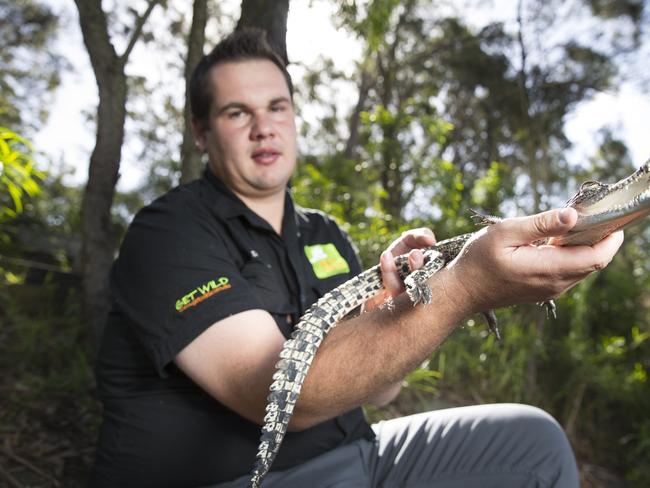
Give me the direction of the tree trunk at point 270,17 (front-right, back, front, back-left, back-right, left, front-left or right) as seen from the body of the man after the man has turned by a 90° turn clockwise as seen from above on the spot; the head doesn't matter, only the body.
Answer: back-right

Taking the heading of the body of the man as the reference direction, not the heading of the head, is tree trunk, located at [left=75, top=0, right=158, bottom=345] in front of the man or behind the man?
behind

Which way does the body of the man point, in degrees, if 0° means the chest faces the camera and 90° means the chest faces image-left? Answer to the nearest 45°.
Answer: approximately 315°

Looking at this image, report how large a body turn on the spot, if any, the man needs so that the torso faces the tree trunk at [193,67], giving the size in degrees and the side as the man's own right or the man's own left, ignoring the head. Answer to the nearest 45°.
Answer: approximately 135° to the man's own left
